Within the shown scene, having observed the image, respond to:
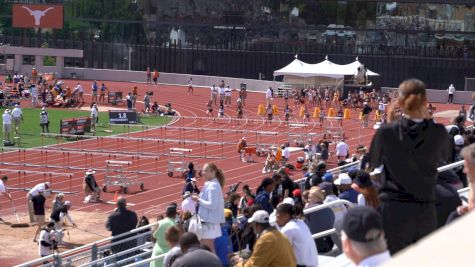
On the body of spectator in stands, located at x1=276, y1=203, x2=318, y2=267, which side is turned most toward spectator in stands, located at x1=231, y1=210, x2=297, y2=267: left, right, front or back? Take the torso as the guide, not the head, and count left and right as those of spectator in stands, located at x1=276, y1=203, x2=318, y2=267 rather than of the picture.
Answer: left

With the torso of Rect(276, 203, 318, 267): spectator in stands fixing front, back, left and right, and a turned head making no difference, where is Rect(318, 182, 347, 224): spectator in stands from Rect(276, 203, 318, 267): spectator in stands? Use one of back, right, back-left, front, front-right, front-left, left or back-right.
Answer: right

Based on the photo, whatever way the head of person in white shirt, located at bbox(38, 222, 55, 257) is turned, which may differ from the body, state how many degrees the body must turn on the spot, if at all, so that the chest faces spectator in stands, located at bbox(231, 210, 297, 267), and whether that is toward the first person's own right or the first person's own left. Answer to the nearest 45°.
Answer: approximately 90° to the first person's own right

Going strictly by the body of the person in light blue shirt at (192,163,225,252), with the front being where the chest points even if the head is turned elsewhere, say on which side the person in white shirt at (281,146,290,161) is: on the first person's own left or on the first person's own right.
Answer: on the first person's own right

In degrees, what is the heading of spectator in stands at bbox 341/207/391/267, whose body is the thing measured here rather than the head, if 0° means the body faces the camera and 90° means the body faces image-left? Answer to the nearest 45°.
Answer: approximately 135°

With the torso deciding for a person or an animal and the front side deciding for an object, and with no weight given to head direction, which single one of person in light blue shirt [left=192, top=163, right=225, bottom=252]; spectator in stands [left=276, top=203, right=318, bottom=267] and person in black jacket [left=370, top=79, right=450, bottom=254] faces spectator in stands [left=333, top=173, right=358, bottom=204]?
the person in black jacket

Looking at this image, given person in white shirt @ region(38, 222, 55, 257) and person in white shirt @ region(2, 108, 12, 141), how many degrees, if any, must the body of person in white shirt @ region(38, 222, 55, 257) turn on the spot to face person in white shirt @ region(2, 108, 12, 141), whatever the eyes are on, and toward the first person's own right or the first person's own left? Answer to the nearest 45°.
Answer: approximately 90° to the first person's own left

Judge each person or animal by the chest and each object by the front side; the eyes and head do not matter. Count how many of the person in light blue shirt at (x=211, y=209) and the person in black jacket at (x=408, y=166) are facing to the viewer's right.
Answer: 0
